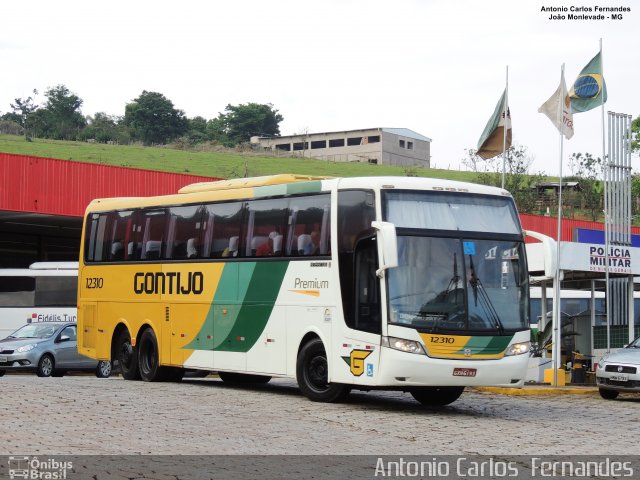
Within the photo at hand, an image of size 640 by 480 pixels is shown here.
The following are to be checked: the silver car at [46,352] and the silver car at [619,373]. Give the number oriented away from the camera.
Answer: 0

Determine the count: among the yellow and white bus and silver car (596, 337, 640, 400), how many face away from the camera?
0

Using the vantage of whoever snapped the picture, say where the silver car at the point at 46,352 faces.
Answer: facing the viewer and to the left of the viewer

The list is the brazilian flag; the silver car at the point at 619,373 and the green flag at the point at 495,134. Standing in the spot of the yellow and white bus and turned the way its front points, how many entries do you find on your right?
0

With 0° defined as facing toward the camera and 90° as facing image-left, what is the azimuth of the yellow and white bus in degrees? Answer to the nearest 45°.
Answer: approximately 315°

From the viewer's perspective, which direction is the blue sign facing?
toward the camera

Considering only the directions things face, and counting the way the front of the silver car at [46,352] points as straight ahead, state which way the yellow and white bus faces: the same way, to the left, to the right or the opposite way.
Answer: to the left

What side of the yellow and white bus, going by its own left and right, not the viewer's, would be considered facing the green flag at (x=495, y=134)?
left

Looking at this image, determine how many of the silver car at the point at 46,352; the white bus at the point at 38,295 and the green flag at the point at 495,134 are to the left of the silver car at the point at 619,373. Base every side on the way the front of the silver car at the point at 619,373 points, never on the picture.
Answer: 0

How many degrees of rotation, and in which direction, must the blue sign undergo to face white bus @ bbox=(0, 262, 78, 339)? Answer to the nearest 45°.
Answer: approximately 135° to its right

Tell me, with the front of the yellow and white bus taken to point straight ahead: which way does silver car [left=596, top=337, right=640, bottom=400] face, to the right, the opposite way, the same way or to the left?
to the right

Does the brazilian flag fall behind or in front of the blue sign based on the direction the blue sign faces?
behind
